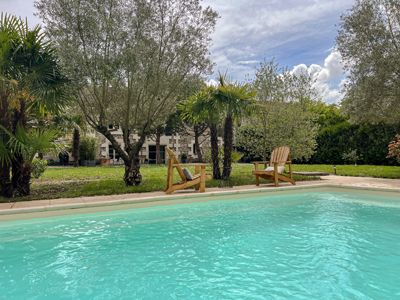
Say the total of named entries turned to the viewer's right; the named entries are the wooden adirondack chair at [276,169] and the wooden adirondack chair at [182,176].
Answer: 1

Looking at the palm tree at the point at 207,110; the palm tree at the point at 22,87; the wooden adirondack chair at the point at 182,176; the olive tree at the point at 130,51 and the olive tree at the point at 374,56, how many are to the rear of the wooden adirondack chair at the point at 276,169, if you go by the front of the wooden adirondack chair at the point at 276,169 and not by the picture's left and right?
1

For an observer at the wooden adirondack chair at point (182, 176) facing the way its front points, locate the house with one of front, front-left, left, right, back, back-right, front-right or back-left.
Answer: left

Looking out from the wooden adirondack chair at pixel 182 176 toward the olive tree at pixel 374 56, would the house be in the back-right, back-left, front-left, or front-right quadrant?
front-left

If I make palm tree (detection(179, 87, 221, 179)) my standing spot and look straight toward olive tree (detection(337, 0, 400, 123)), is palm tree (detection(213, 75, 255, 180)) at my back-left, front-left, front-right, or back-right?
front-right

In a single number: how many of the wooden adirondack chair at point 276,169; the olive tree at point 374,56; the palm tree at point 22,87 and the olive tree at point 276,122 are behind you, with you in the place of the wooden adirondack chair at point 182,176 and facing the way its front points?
1

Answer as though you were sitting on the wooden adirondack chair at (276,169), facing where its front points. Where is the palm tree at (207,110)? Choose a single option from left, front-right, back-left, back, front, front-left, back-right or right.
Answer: front-right

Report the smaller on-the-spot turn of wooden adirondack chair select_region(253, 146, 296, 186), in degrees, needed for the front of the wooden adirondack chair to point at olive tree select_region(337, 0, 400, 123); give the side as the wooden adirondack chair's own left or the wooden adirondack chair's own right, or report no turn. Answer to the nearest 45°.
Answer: approximately 180°

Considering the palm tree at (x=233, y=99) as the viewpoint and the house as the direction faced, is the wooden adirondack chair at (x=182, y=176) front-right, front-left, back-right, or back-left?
back-left

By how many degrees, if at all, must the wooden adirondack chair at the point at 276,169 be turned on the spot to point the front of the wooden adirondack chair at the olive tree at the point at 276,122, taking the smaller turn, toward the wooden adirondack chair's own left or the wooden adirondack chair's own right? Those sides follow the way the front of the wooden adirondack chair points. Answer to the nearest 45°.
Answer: approximately 135° to the wooden adirondack chair's own right

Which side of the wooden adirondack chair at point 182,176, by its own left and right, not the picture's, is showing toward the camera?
right

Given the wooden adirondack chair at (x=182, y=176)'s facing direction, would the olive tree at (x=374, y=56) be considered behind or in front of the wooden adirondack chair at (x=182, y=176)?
in front

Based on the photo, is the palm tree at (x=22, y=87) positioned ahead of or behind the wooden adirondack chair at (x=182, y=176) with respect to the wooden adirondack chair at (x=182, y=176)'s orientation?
behind

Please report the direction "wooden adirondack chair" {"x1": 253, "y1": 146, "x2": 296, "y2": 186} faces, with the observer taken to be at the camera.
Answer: facing the viewer and to the left of the viewer

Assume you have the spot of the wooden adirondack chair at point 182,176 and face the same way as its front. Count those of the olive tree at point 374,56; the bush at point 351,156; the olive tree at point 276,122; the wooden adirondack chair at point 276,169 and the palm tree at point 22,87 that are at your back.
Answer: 1
